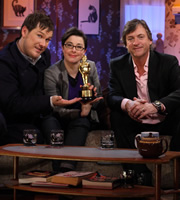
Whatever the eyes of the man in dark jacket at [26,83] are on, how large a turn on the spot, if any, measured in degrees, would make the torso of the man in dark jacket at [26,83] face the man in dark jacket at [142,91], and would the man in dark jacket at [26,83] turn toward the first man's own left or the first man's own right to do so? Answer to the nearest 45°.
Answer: approximately 45° to the first man's own left

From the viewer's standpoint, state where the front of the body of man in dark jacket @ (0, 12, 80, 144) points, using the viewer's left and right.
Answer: facing the viewer and to the right of the viewer

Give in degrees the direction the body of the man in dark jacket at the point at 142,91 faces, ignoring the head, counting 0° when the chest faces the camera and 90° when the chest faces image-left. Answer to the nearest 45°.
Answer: approximately 0°

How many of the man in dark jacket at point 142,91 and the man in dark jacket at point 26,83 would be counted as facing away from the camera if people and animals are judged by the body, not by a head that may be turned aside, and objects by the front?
0

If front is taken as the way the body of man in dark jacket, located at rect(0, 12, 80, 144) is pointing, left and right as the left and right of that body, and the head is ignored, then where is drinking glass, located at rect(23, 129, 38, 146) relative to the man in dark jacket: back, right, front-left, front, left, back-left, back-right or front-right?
front-right

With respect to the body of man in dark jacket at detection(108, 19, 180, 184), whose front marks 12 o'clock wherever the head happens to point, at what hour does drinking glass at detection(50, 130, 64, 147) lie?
The drinking glass is roughly at 1 o'clock from the man in dark jacket.

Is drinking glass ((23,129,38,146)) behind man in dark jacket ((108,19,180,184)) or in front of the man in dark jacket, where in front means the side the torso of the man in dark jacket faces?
in front
